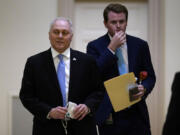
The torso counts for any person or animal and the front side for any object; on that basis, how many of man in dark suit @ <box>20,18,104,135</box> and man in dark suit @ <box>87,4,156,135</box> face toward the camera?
2

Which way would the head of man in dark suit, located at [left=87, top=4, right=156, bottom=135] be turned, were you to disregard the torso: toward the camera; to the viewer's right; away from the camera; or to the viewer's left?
toward the camera

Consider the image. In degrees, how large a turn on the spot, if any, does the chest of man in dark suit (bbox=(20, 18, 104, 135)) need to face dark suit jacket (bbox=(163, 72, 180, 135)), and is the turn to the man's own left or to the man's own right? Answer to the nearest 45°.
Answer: approximately 45° to the man's own left

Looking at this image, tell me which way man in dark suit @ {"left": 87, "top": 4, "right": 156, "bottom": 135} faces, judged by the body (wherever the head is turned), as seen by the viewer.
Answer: toward the camera

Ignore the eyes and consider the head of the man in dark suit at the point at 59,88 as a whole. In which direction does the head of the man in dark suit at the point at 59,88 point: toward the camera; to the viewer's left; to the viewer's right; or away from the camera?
toward the camera

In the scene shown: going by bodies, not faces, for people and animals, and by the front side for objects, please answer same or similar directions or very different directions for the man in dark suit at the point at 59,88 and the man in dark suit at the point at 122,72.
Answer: same or similar directions

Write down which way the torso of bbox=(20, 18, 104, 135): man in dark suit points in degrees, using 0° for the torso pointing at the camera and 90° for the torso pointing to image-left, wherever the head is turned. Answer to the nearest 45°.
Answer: approximately 0°
